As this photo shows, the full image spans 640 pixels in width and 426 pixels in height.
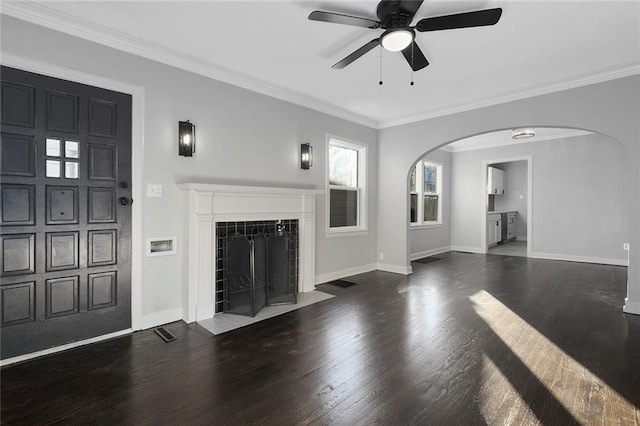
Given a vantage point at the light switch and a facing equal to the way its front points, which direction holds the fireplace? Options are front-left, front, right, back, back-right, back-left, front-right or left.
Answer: left

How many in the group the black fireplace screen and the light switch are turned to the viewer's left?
0

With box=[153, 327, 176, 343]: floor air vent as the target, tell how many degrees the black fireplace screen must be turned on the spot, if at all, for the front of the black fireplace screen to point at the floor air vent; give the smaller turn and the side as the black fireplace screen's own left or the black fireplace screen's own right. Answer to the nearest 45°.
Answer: approximately 90° to the black fireplace screen's own right

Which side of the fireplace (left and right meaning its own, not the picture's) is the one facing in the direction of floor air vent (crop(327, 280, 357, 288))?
left

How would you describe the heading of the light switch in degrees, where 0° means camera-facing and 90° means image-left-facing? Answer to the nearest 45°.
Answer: approximately 0°

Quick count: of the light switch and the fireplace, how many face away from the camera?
0

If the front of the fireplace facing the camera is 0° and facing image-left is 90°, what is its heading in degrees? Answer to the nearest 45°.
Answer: approximately 315°

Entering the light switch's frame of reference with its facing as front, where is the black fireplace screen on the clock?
The black fireplace screen is roughly at 9 o'clock from the light switch.
